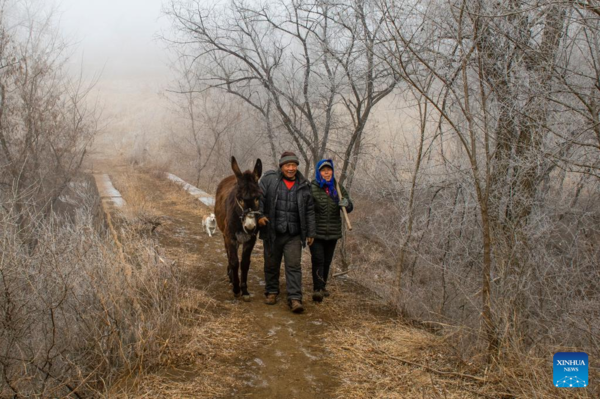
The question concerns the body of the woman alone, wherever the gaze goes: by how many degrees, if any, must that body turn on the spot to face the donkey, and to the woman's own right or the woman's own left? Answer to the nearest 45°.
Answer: approximately 90° to the woman's own right

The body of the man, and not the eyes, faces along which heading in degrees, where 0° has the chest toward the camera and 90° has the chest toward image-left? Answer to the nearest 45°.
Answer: approximately 0°
